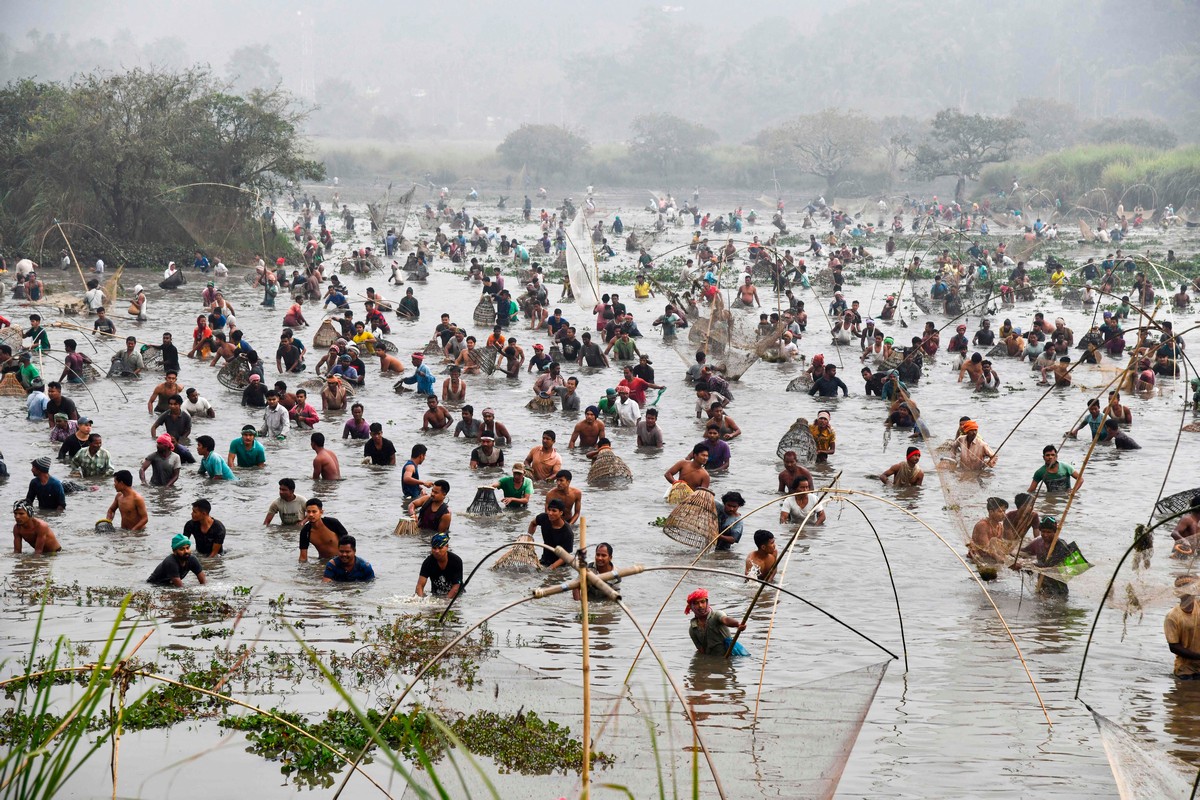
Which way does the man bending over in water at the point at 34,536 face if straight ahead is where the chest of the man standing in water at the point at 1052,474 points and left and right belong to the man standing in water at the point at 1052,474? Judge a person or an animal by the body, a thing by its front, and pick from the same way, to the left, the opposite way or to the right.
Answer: the same way

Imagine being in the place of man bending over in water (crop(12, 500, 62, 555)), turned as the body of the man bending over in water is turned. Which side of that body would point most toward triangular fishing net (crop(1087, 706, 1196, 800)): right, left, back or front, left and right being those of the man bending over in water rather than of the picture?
left

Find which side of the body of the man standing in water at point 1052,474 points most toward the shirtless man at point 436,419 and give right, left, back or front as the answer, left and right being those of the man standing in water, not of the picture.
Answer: right

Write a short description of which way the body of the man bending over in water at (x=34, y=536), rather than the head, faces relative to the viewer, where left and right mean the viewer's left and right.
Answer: facing the viewer and to the left of the viewer

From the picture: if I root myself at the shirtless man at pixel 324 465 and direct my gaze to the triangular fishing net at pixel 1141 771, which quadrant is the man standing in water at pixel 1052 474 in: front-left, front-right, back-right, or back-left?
front-left

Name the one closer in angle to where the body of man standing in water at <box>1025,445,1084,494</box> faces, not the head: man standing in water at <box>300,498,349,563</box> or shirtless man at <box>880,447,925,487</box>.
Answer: the man standing in water

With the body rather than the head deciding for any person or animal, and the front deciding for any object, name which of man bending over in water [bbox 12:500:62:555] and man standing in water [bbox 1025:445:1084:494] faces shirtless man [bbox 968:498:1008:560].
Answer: man standing in water [bbox 1025:445:1084:494]

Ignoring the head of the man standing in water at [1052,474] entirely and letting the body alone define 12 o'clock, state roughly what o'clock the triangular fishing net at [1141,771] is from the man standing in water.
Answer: The triangular fishing net is roughly at 12 o'clock from the man standing in water.

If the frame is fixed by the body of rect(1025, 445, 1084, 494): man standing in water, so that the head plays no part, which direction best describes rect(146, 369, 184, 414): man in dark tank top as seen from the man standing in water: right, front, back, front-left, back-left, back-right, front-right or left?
right

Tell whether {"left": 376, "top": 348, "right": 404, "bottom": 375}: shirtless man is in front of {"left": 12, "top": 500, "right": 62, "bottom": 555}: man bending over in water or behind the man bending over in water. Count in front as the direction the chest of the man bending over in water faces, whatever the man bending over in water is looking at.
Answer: behind

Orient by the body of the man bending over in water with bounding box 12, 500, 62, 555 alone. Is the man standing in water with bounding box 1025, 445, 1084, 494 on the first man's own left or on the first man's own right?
on the first man's own left

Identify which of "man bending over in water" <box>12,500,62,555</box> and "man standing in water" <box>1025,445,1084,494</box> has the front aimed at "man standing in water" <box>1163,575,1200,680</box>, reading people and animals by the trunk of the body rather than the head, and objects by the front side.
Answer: "man standing in water" <box>1025,445,1084,494</box>

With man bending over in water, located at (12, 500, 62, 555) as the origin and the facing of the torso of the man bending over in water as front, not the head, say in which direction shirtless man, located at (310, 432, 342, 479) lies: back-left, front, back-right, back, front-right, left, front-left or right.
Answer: back

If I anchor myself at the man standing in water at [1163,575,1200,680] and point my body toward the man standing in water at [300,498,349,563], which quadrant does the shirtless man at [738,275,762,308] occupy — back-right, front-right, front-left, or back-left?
front-right

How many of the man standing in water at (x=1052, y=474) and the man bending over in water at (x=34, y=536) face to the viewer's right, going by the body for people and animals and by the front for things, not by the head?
0

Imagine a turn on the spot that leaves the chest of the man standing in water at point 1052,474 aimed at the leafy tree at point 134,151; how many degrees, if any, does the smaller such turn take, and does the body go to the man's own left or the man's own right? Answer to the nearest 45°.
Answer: approximately 135° to the man's own right

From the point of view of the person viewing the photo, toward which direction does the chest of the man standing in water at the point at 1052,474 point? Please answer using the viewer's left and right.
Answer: facing the viewer
